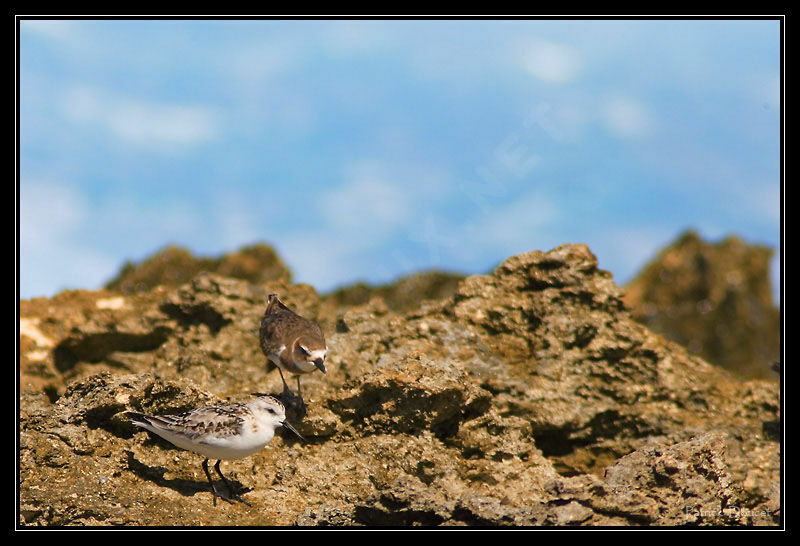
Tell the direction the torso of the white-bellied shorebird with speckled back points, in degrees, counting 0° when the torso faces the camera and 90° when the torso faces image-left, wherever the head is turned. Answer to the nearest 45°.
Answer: approximately 270°
